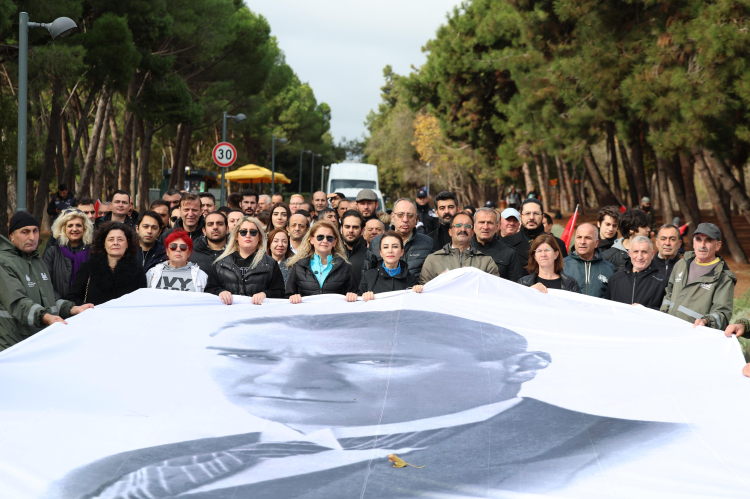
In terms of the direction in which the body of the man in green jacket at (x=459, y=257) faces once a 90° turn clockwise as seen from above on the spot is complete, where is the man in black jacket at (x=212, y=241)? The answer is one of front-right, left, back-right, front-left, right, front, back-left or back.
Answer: front

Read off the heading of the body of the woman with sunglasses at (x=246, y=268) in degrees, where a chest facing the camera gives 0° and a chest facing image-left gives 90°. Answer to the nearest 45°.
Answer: approximately 0°

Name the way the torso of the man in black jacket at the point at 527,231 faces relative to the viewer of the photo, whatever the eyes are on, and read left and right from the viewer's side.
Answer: facing the viewer

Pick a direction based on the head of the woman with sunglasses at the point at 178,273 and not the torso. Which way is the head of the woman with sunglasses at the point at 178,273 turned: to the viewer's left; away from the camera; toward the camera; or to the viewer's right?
toward the camera

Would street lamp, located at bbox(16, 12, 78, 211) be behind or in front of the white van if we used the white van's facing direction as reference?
in front

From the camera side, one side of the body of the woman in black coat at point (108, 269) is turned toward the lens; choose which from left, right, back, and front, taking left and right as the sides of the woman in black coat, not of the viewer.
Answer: front

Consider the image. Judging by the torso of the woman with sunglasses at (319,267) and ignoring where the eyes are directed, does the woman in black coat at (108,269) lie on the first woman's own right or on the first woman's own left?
on the first woman's own right

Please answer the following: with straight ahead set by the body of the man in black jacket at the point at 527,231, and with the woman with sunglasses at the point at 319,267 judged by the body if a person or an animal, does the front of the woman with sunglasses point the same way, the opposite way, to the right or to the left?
the same way

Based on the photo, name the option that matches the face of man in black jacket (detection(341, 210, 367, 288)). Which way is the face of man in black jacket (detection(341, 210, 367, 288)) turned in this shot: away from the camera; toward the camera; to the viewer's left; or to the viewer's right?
toward the camera

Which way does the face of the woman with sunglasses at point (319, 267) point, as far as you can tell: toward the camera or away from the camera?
toward the camera

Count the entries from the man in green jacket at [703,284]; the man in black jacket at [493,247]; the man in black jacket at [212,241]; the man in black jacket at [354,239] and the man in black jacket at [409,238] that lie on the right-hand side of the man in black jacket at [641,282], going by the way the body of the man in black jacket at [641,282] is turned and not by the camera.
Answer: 4

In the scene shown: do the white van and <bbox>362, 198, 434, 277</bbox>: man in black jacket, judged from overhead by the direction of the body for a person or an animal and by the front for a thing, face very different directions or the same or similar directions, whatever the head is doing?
same or similar directions

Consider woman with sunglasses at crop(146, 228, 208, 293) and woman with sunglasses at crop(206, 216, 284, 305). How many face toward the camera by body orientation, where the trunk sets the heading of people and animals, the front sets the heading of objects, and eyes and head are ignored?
2

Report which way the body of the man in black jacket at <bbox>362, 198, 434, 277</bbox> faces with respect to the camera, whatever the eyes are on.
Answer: toward the camera

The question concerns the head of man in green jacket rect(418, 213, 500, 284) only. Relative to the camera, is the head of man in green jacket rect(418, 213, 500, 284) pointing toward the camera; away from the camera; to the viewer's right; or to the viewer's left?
toward the camera

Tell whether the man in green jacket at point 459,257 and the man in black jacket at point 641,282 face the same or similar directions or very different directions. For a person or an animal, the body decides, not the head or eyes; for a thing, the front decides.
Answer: same or similar directions

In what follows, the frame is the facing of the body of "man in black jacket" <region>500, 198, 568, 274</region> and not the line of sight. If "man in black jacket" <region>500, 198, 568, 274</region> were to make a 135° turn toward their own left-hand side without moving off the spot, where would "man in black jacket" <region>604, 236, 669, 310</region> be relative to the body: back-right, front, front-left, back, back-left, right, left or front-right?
right

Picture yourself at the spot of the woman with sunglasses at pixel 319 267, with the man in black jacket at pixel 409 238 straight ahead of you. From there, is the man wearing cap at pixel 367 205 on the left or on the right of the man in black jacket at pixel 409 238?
left

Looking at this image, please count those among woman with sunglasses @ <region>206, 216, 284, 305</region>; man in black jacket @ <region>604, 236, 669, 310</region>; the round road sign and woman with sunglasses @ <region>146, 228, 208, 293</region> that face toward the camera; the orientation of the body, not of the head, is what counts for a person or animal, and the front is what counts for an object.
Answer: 4
